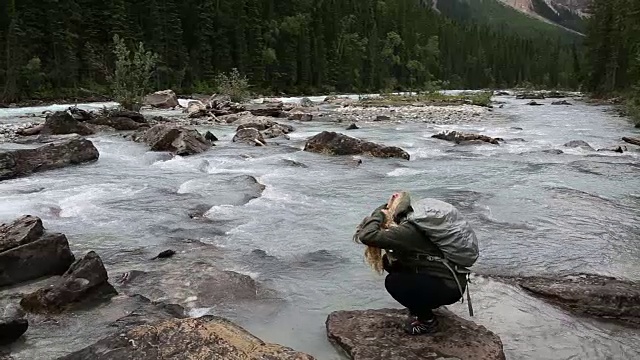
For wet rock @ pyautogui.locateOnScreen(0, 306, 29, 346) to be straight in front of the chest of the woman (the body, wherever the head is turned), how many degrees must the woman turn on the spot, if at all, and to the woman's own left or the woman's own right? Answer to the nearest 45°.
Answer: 0° — they already face it

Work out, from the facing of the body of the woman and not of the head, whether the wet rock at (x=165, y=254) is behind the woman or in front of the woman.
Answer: in front

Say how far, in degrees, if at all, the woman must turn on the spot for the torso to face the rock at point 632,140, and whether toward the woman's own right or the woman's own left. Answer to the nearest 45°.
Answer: approximately 135° to the woman's own right

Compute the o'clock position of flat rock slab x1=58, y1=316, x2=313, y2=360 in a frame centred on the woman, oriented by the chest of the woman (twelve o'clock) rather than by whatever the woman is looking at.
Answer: The flat rock slab is roughly at 11 o'clock from the woman.

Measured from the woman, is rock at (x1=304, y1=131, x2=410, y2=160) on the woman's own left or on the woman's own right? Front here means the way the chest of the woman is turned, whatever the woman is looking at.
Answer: on the woman's own right

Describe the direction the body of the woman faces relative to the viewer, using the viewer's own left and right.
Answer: facing to the left of the viewer

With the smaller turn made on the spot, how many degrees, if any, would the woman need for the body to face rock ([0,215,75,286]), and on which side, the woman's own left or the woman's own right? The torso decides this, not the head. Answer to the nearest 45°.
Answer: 0° — they already face it

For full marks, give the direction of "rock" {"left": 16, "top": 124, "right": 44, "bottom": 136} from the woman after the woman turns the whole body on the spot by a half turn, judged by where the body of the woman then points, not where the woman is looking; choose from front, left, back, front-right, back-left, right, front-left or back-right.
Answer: back-left

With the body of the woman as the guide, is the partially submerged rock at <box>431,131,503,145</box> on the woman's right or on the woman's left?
on the woman's right

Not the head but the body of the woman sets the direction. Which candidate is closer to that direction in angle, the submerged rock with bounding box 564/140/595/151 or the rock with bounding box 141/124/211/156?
the rock

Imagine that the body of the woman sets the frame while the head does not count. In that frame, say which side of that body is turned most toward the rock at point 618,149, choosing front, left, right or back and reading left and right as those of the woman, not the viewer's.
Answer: right
